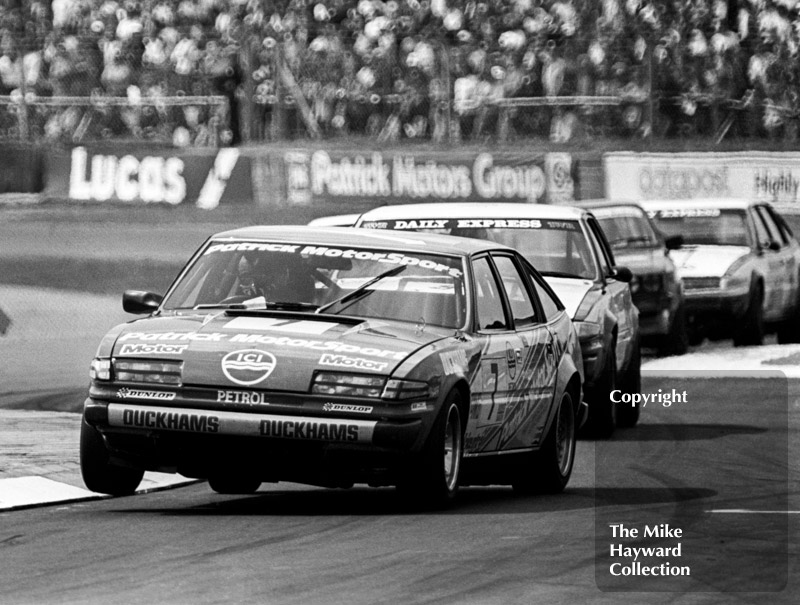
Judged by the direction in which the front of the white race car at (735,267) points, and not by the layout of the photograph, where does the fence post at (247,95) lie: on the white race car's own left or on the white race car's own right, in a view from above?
on the white race car's own right

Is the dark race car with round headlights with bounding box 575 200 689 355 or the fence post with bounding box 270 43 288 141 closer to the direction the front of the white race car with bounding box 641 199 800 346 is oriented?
the dark race car with round headlights

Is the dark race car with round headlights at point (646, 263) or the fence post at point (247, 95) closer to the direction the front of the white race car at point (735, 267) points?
the dark race car with round headlights

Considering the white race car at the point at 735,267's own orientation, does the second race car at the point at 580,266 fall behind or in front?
in front

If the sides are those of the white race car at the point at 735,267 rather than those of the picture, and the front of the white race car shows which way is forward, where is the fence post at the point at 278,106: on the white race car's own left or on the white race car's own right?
on the white race car's own right

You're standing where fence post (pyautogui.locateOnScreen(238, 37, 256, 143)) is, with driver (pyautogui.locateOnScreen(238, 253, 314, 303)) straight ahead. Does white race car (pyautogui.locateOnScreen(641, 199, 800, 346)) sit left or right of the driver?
left

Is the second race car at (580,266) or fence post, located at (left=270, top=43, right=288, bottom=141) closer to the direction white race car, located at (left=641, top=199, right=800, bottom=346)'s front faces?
the second race car

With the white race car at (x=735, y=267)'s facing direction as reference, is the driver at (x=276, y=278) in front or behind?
in front

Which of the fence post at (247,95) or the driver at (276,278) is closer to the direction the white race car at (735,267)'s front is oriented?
the driver

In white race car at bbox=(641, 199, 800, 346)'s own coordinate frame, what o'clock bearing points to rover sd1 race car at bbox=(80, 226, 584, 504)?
The rover sd1 race car is roughly at 11 o'clock from the white race car.

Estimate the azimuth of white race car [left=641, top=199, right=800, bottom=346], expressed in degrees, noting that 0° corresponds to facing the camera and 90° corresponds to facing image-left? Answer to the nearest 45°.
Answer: approximately 45°
